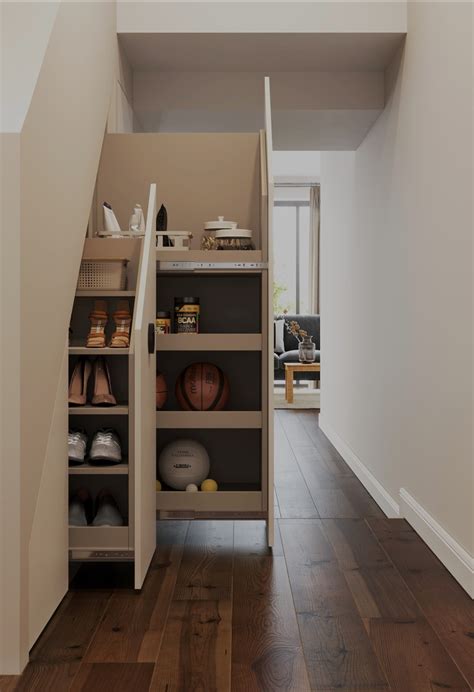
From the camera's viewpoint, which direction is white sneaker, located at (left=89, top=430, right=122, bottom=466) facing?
toward the camera

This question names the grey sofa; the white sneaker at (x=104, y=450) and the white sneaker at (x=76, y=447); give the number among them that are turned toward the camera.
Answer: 3

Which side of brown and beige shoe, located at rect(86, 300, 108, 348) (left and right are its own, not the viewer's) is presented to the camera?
front

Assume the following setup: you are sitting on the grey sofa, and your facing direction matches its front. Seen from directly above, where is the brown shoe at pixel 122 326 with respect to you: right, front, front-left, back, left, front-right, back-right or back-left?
front

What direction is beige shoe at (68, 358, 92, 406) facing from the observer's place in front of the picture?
facing the viewer

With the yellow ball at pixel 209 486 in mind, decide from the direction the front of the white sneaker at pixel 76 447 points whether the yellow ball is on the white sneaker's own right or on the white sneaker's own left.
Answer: on the white sneaker's own left

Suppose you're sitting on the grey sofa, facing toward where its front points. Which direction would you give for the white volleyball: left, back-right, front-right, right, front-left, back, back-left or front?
front

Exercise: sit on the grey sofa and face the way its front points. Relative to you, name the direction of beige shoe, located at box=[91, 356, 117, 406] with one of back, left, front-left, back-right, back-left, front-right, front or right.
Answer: front

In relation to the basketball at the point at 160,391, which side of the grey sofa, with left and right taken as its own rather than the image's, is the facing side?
front

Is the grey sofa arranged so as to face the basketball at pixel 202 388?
yes
